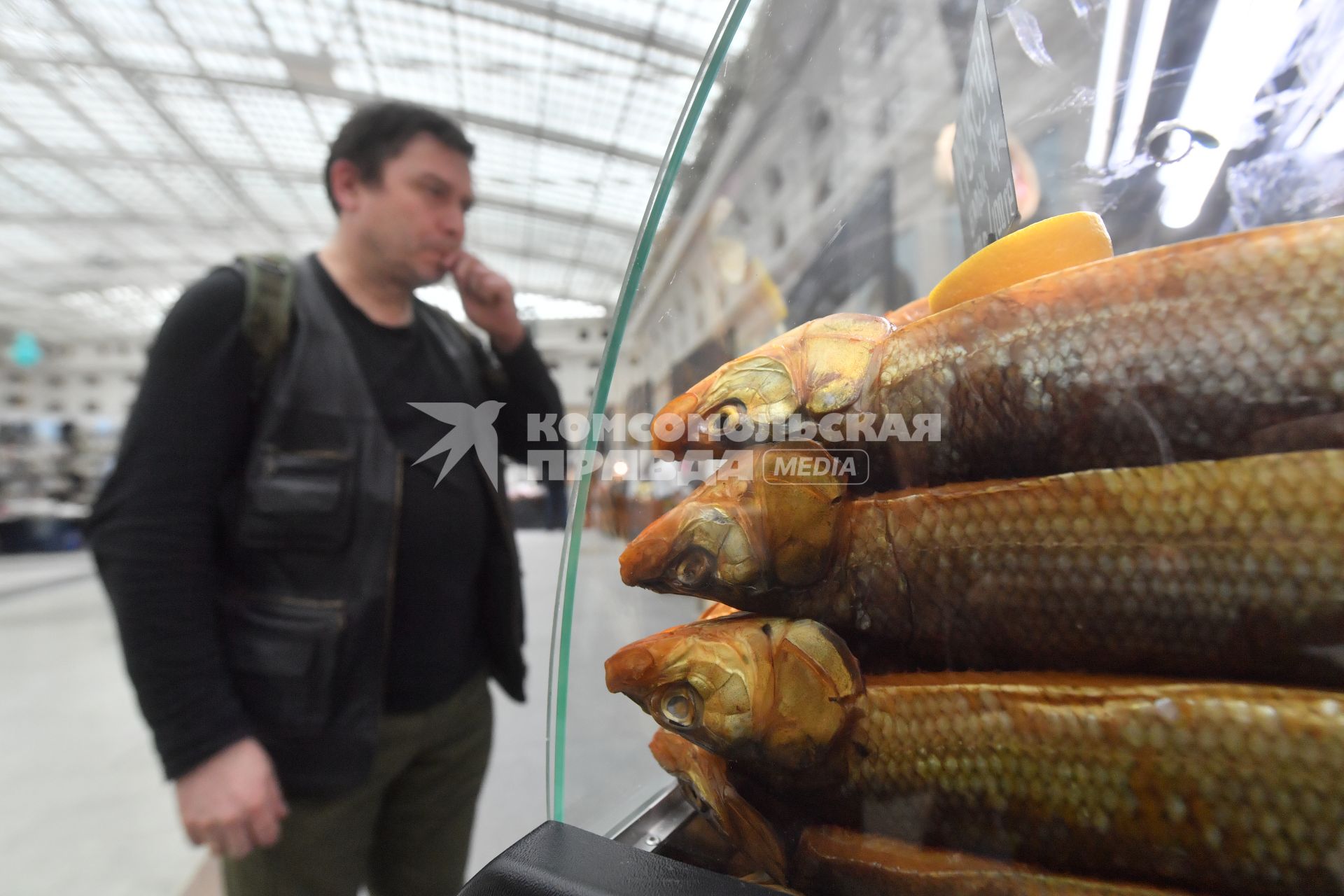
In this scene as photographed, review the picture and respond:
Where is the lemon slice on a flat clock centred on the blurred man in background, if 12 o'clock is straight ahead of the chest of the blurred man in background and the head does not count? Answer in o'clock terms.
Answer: The lemon slice is roughly at 1 o'clock from the blurred man in background.

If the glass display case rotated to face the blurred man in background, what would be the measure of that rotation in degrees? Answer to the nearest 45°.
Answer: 0° — it already faces them

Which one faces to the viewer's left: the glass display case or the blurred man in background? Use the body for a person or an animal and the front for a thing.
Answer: the glass display case

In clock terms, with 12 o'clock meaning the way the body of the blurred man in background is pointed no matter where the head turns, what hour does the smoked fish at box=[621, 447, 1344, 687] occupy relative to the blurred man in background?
The smoked fish is roughly at 1 o'clock from the blurred man in background.

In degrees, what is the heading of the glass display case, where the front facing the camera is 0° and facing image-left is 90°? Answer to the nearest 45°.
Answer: approximately 90°

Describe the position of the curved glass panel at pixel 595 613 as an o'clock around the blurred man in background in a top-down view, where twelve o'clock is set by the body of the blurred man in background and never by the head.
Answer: The curved glass panel is roughly at 1 o'clock from the blurred man in background.

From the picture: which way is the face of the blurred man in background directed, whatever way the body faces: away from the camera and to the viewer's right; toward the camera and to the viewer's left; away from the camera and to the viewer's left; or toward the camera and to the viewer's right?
toward the camera and to the viewer's right

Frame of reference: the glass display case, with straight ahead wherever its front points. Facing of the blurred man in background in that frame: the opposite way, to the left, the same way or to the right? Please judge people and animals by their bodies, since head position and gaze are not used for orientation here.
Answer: the opposite way

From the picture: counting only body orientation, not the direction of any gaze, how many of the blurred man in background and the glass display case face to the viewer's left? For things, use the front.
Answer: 1

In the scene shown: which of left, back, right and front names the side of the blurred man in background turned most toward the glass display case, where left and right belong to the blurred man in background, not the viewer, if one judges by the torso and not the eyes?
front

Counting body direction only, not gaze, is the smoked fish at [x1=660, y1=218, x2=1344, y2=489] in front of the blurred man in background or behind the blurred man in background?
in front

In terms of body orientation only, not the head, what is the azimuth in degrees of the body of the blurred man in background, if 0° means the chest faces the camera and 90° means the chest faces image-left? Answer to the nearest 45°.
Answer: approximately 315°
